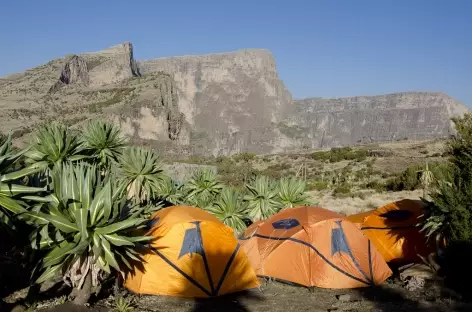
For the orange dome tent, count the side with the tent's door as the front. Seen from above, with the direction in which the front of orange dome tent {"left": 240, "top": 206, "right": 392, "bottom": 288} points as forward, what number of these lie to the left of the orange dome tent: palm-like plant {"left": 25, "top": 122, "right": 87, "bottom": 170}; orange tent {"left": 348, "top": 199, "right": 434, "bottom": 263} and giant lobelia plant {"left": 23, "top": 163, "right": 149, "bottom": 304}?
1

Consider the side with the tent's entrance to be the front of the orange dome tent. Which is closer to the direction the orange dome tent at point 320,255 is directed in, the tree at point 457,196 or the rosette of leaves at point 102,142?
the tree

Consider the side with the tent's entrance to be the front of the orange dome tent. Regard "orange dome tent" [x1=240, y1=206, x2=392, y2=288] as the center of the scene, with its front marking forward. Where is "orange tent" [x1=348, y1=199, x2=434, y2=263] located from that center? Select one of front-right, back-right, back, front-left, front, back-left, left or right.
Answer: left

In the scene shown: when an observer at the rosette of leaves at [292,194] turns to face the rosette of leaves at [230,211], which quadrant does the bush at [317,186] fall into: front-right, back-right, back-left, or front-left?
back-right

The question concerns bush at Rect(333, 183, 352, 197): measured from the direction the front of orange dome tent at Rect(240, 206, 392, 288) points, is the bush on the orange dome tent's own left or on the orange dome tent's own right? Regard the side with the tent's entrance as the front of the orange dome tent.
on the orange dome tent's own left

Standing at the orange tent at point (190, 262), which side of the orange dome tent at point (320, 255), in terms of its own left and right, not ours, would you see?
right

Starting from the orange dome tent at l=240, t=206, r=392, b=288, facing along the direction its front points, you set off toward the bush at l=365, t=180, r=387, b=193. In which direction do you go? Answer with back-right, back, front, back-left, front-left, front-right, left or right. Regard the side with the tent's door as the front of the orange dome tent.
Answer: back-left

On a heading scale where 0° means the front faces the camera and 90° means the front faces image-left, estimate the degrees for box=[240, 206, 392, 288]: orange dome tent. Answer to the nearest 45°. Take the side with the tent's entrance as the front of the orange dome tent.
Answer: approximately 315°

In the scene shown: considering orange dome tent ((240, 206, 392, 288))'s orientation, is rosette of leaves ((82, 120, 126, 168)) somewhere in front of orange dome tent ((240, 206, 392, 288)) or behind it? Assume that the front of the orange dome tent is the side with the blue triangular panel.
behind

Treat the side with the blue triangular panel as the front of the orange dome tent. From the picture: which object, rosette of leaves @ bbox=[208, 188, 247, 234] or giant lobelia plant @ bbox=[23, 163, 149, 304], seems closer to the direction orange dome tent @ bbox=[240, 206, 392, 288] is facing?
the giant lobelia plant

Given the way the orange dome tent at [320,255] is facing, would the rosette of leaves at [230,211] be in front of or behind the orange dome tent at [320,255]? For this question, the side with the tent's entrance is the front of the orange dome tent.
behind

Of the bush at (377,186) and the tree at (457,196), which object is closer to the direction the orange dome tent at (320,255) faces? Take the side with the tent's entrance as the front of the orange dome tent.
the tree
